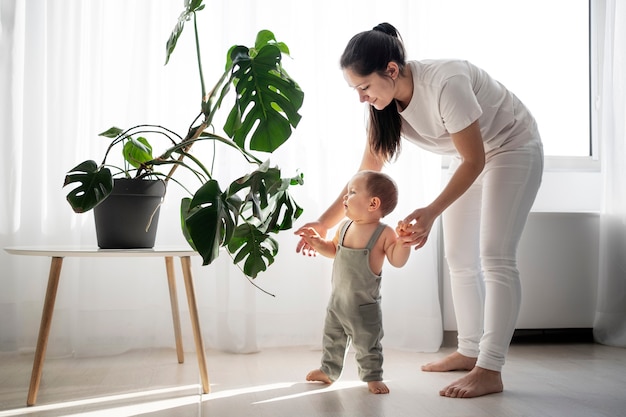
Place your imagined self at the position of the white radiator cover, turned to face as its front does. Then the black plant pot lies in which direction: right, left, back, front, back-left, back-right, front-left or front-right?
front-right

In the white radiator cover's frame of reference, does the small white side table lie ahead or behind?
ahead

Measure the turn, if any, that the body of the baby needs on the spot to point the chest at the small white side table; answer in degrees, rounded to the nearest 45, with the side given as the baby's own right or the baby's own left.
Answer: approximately 45° to the baby's own right

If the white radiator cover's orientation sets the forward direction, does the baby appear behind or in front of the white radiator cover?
in front

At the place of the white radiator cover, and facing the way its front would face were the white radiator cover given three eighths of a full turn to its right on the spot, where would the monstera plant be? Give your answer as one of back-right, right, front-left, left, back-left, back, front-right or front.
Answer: left

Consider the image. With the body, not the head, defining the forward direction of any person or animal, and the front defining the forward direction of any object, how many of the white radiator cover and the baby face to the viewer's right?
0

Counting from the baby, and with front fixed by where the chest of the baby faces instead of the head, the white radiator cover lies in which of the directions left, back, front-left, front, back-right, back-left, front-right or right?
back

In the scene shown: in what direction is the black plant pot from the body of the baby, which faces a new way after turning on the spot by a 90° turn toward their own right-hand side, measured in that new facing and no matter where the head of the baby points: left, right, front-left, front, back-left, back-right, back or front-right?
front-left

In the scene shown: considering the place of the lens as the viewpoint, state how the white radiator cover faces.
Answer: facing the viewer

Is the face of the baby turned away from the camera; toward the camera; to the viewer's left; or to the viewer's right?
to the viewer's left

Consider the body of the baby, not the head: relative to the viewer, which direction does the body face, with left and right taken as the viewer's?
facing the viewer and to the left of the viewer
